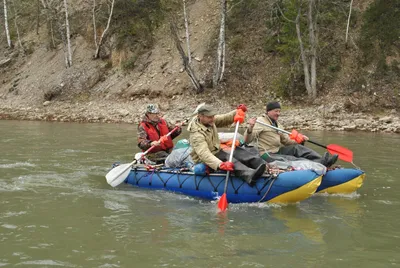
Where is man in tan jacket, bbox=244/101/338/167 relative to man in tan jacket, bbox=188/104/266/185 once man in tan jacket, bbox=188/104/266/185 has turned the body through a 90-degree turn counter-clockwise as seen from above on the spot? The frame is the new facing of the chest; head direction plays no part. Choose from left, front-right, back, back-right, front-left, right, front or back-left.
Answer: front

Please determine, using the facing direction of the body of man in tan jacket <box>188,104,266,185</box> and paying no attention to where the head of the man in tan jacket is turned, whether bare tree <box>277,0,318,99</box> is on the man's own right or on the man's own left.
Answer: on the man's own left
